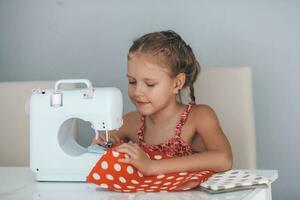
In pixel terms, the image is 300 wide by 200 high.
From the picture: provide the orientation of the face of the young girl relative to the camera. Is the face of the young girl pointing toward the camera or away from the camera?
toward the camera

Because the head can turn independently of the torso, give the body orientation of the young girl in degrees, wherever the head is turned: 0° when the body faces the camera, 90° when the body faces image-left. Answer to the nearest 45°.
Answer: approximately 45°

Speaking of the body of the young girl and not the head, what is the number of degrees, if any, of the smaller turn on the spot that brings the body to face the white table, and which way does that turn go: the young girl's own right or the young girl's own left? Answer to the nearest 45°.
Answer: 0° — they already face it
